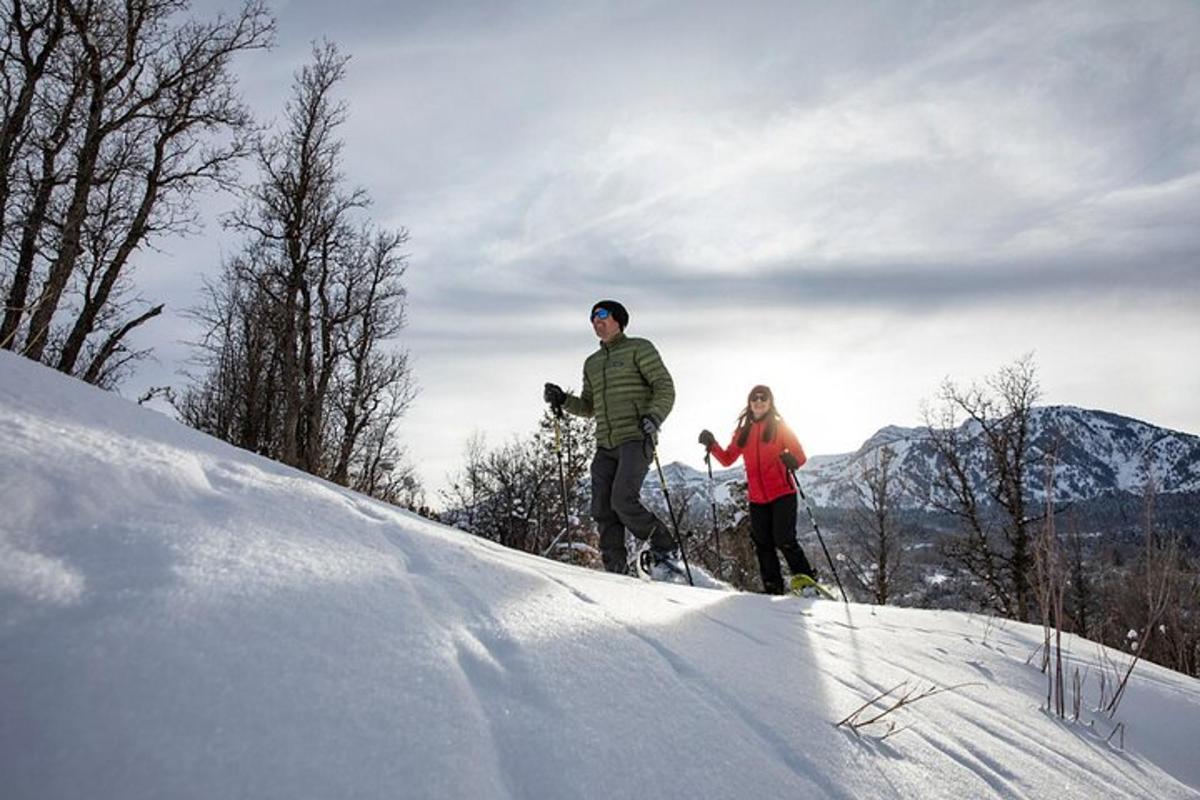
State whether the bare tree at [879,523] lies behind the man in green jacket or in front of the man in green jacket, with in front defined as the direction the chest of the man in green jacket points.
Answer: behind

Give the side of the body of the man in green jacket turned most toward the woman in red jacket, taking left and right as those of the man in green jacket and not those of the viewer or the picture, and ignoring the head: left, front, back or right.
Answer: back

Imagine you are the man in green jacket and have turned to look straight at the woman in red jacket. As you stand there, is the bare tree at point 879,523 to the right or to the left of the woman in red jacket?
left

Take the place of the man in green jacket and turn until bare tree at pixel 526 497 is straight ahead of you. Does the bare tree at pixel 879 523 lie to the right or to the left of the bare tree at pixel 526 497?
right

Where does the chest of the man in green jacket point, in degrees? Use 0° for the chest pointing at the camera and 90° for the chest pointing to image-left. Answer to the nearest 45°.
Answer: approximately 45°

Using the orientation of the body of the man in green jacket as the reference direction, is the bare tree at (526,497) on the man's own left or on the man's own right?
on the man's own right
